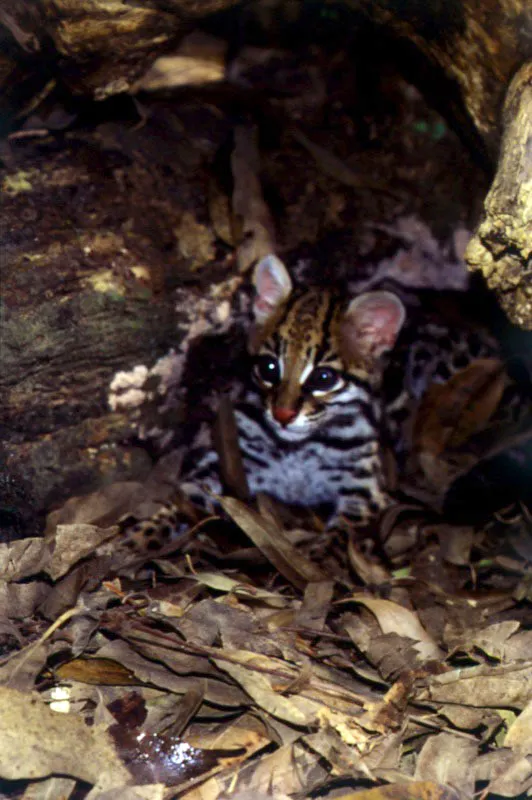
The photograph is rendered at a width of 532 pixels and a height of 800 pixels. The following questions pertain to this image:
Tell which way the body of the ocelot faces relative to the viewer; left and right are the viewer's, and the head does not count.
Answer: facing the viewer and to the left of the viewer

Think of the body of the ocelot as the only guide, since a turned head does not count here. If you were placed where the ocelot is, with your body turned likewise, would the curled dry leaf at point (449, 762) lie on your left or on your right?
on your left

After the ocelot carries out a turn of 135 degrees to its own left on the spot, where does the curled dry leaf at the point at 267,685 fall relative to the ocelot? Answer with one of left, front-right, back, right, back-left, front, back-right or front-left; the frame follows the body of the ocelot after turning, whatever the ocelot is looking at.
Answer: right

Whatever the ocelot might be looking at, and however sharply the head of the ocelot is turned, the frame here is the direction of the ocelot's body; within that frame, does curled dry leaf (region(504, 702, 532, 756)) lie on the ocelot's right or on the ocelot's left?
on the ocelot's left

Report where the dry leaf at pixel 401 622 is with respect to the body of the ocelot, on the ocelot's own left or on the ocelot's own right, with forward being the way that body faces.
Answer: on the ocelot's own left
